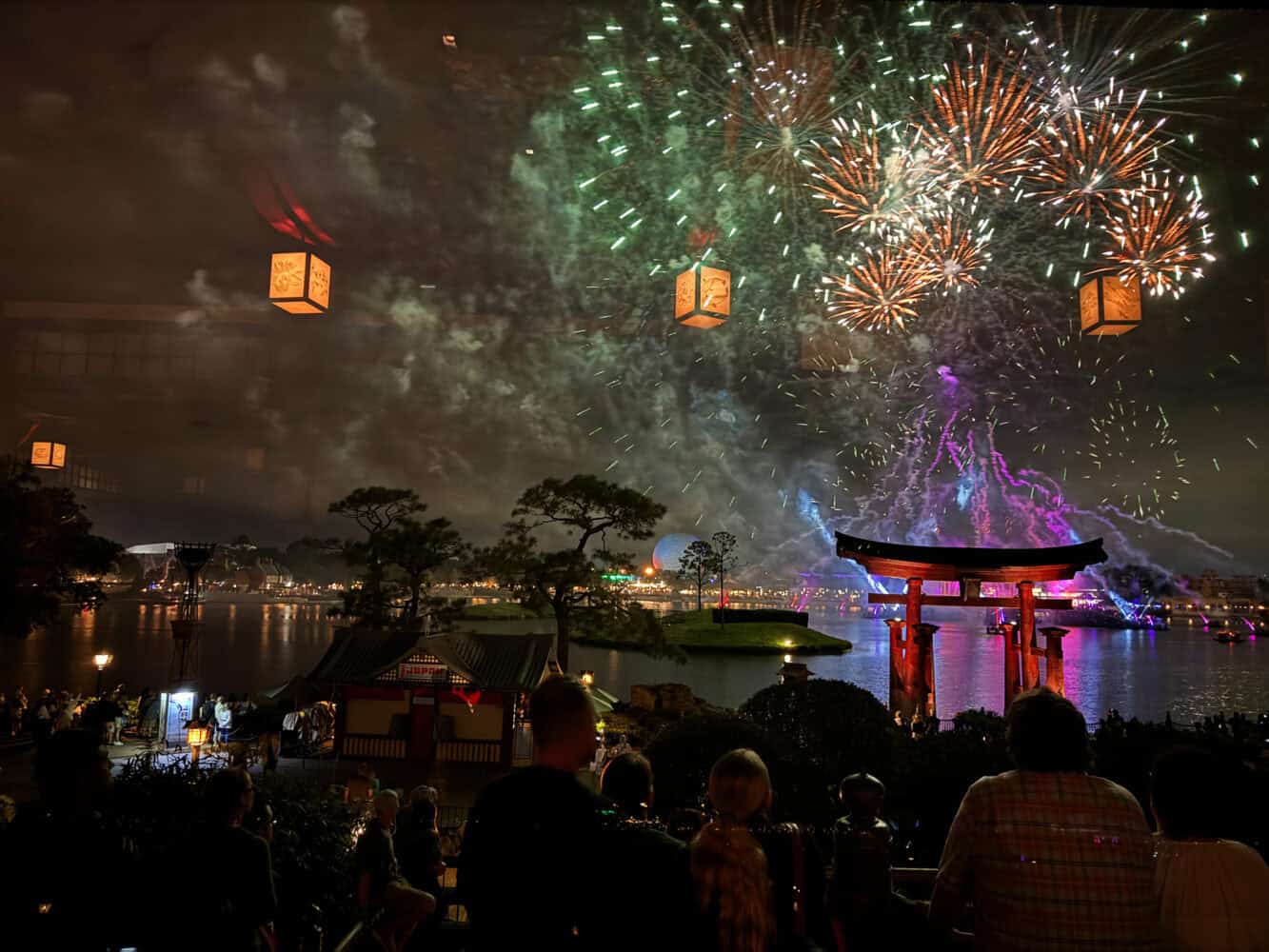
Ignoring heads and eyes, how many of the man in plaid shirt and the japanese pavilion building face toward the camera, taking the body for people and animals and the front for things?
1

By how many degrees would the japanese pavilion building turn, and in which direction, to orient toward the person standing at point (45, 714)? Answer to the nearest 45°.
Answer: approximately 90° to its right

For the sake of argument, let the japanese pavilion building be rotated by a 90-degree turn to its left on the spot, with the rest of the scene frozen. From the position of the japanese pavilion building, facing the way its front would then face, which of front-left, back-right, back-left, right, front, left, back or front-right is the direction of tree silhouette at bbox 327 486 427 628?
left

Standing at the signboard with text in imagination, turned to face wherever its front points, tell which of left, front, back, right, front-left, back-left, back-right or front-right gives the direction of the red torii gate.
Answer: left

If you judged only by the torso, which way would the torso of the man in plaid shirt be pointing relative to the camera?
away from the camera

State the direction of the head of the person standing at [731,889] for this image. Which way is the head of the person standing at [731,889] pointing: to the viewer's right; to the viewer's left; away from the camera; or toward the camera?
away from the camera

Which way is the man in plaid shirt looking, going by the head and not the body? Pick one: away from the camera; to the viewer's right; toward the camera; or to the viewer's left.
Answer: away from the camera

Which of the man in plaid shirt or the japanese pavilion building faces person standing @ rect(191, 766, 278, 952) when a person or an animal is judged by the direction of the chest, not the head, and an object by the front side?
the japanese pavilion building

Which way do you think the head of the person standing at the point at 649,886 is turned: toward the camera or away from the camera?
away from the camera

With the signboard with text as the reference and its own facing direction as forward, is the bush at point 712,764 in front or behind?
in front

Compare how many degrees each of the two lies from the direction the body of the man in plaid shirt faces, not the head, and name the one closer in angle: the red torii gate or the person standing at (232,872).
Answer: the red torii gate

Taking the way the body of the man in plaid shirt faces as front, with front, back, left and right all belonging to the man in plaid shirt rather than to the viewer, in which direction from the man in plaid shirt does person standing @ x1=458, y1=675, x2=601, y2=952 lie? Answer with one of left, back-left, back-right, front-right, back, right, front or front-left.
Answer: back-left

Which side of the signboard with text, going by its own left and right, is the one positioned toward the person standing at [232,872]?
front

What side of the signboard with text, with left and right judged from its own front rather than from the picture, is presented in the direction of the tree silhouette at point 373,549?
back

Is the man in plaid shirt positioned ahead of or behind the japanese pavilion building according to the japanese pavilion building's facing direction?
ahead
